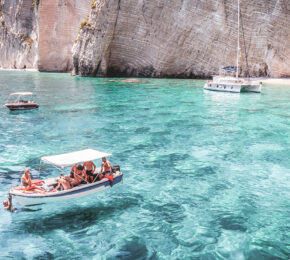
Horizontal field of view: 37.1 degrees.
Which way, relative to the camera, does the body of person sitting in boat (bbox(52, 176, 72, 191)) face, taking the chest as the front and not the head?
to the viewer's left

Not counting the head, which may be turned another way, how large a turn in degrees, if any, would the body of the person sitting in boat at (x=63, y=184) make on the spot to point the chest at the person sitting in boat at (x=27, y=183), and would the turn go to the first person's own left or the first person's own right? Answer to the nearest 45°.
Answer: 0° — they already face them

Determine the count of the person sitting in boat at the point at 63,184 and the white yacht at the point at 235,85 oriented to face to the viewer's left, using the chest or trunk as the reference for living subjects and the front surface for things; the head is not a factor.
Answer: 1

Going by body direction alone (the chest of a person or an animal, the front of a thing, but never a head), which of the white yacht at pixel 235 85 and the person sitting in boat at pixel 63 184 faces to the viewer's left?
the person sitting in boat

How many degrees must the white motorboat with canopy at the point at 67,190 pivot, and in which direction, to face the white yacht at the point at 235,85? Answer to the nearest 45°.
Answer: approximately 180°

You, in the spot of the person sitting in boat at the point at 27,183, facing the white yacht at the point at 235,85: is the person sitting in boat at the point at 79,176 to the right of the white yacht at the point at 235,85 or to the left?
right

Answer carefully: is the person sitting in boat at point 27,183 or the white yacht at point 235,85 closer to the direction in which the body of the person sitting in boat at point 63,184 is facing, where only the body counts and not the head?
the person sitting in boat
